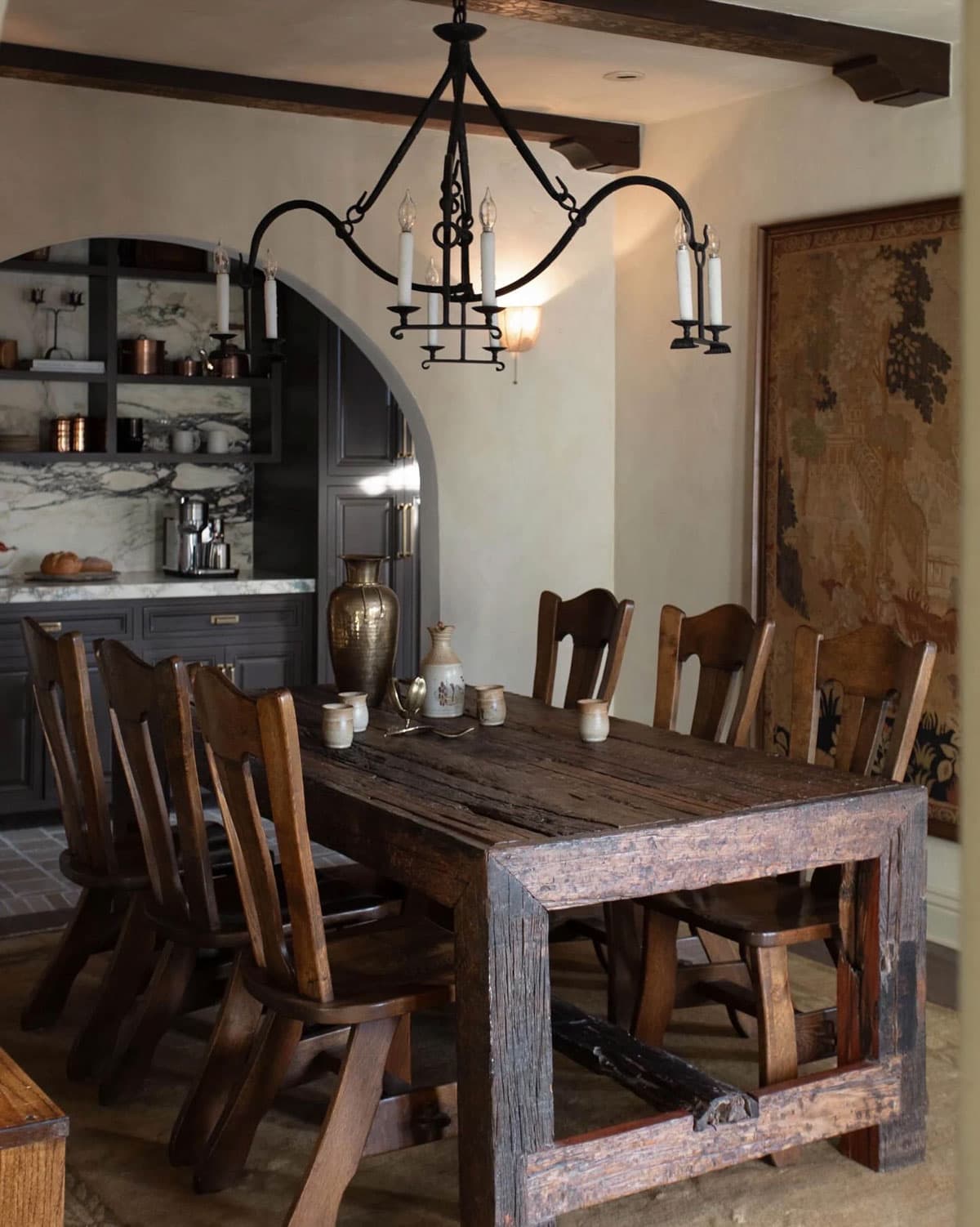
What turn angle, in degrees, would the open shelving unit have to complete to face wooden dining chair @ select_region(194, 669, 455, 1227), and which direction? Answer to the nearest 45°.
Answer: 0° — it already faces it

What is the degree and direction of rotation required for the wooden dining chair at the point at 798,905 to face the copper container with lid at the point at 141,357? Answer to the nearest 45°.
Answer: approximately 90° to its right

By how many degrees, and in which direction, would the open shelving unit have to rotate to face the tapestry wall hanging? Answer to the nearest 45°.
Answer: approximately 45° to its left

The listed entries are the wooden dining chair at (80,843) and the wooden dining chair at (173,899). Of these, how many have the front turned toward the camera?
0

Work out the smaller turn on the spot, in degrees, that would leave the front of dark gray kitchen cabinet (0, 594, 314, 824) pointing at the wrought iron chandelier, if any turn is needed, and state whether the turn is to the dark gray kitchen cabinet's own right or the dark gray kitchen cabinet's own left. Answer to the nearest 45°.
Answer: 0° — it already faces it

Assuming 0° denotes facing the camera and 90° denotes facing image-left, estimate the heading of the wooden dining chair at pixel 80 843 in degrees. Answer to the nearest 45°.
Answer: approximately 225°

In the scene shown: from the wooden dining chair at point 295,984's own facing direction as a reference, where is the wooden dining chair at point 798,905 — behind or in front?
in front

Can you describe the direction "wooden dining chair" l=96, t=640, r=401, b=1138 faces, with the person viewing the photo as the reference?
facing away from the viewer and to the right of the viewer

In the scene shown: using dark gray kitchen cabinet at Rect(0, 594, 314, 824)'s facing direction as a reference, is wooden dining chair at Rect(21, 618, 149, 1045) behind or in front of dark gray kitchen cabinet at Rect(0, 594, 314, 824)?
in front

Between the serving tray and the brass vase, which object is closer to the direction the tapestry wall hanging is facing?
the brass vase
